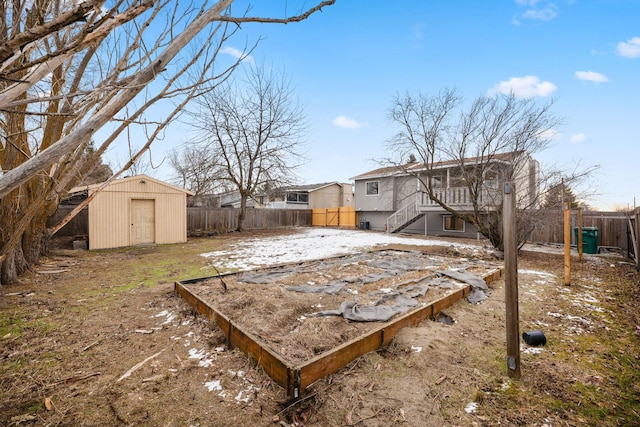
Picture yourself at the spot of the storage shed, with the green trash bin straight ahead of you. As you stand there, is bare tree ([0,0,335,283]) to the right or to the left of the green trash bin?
right

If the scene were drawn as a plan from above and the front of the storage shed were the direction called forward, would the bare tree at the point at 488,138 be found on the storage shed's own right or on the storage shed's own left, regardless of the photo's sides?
on the storage shed's own left

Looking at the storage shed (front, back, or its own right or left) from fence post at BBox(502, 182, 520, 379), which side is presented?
front

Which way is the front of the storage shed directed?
toward the camera

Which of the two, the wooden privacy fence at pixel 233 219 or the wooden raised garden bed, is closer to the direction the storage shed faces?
the wooden raised garden bed

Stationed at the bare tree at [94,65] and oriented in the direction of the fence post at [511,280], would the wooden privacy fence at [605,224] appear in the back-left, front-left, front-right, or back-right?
front-left

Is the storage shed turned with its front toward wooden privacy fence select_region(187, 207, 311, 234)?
no

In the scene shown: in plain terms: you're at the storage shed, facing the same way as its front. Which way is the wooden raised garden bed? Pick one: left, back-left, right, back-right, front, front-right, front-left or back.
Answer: front

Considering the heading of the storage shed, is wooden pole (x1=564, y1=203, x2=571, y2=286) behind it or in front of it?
in front

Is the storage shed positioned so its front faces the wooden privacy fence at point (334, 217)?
no

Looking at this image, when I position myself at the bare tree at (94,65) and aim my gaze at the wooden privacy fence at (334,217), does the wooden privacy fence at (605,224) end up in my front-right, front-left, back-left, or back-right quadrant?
front-right

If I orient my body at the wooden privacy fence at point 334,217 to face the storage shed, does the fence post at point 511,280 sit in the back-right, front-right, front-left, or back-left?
front-left

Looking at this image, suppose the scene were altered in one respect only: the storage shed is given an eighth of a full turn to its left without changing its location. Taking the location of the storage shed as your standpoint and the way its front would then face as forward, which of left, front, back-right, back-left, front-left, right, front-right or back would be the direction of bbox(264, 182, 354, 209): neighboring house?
left

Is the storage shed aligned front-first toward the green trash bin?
no
